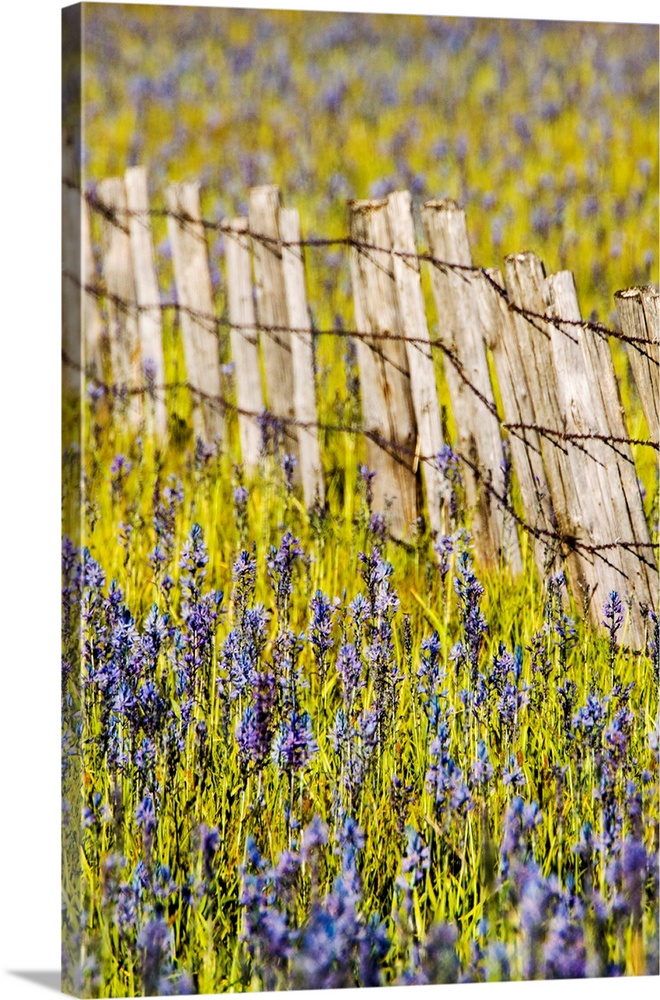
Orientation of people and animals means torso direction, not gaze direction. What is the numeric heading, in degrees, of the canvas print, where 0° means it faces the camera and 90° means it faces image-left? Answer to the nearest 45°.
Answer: approximately 315°
